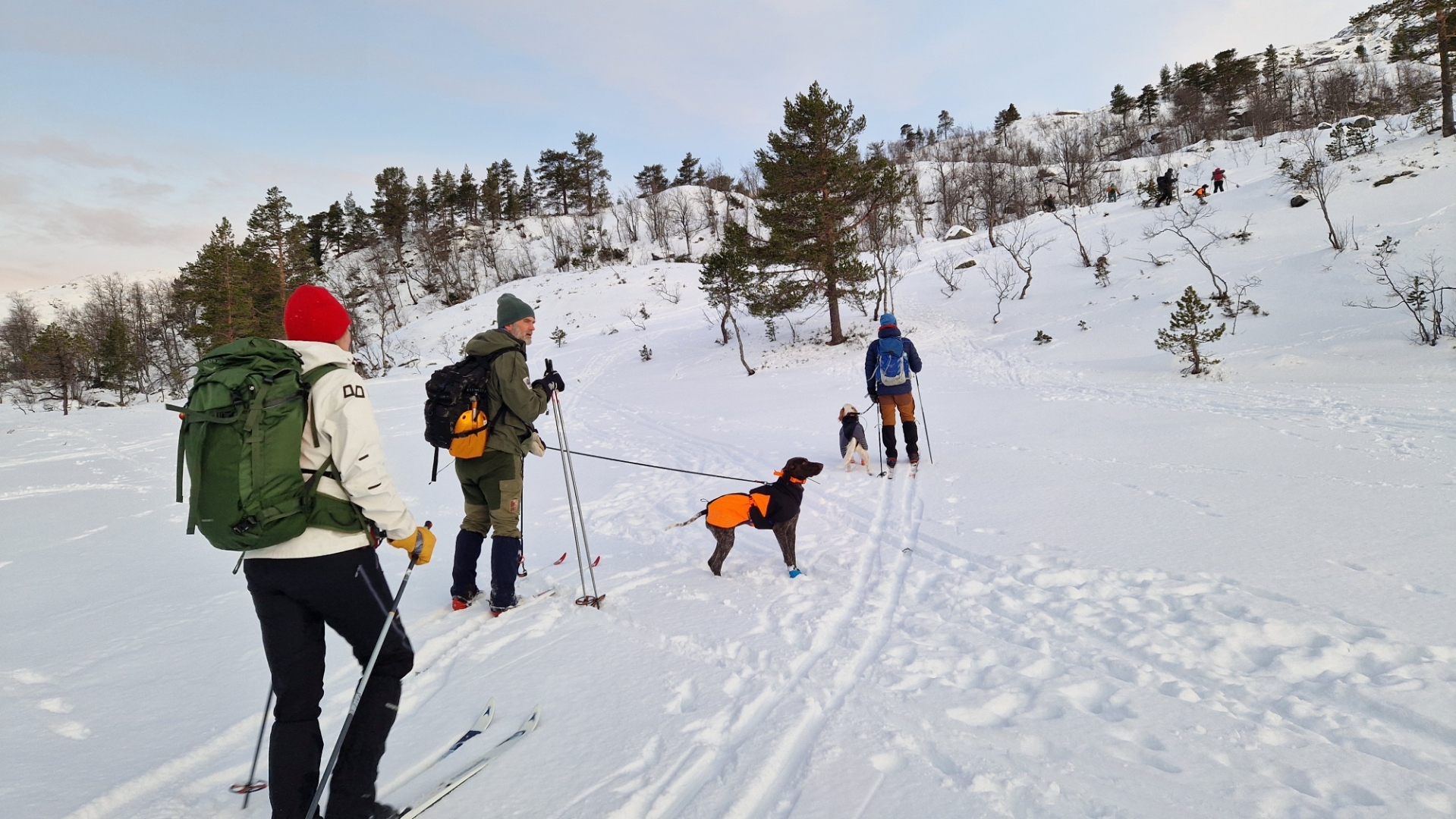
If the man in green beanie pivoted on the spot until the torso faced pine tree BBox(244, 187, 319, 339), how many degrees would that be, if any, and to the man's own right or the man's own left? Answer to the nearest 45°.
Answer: approximately 90° to the man's own left

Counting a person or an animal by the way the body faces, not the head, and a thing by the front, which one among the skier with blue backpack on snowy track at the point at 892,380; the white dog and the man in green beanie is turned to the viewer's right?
the man in green beanie

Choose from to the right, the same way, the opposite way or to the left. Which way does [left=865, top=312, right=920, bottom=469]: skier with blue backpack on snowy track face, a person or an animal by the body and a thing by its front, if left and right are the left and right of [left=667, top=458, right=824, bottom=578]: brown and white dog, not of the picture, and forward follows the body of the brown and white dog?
to the left

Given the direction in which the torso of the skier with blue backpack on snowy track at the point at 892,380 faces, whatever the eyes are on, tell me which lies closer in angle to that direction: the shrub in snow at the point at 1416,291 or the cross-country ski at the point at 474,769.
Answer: the shrub in snow

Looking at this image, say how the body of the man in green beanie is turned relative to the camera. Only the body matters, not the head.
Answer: to the viewer's right

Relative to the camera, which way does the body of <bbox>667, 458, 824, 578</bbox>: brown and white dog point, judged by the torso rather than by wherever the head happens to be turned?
to the viewer's right

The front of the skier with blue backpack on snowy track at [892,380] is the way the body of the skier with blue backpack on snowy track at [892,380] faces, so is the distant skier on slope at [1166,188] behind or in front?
in front

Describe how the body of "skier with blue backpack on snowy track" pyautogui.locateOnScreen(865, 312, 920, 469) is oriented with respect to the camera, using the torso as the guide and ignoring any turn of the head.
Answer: away from the camera

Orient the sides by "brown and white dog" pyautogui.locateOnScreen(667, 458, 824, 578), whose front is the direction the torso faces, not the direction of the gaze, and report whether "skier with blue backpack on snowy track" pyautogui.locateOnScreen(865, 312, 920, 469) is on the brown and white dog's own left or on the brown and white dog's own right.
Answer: on the brown and white dog's own left
